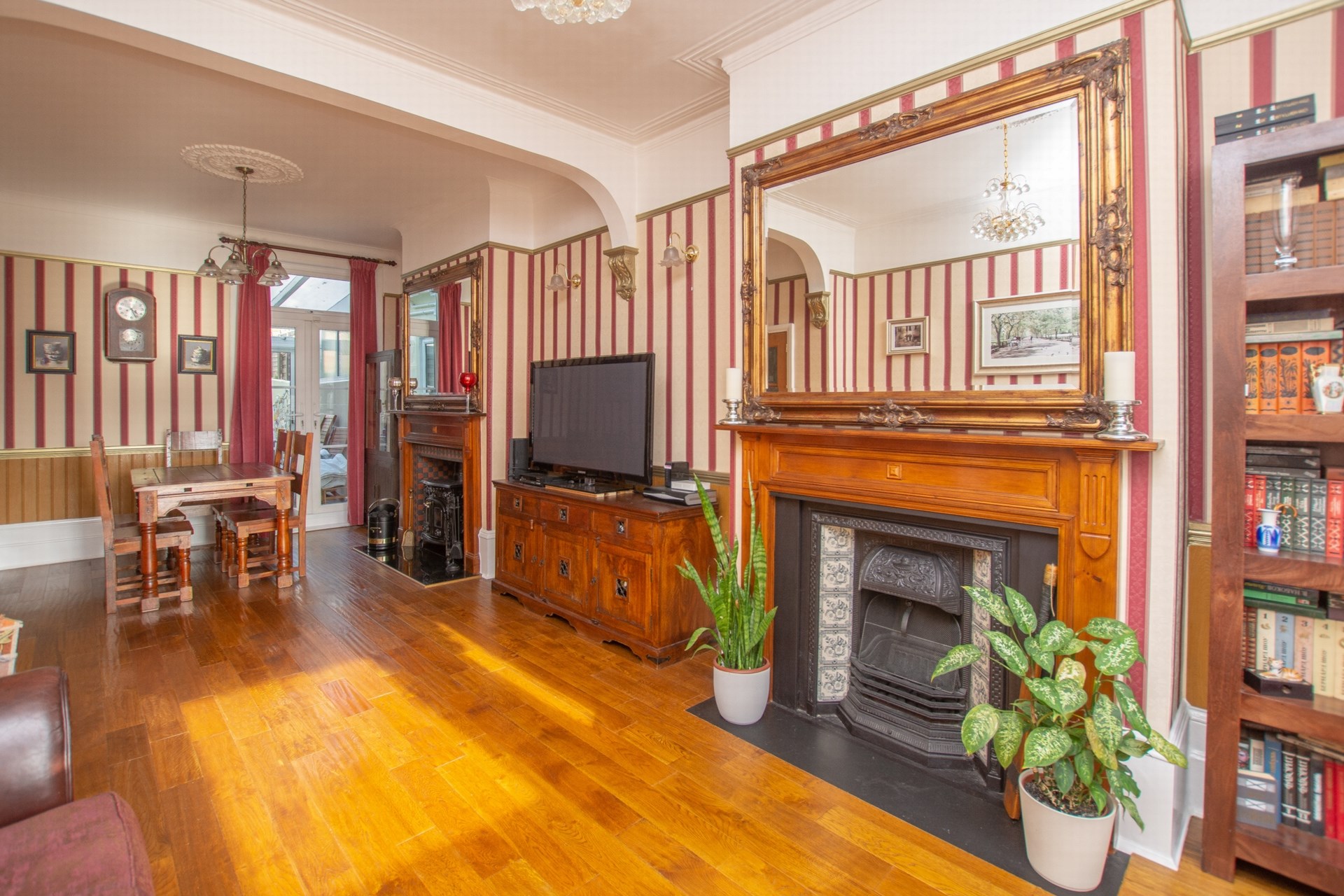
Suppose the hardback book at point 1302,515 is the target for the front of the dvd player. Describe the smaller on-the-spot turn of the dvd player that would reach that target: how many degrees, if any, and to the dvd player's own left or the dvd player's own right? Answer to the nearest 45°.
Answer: approximately 90° to the dvd player's own left

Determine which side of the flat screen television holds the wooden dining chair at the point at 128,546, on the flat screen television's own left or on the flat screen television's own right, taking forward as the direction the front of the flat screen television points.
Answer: on the flat screen television's own right

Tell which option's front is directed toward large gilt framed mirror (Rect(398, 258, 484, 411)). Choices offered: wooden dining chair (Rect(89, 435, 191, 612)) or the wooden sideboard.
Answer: the wooden dining chair

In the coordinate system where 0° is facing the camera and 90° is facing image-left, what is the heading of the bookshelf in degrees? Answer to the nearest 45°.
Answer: approximately 45°

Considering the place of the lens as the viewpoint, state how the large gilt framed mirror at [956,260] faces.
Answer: facing the viewer and to the left of the viewer

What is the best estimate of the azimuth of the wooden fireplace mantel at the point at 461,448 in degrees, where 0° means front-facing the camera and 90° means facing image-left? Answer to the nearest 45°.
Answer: approximately 45°

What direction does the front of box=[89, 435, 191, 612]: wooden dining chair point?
to the viewer's right

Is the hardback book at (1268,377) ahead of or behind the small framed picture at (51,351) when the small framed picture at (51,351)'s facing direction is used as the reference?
ahead

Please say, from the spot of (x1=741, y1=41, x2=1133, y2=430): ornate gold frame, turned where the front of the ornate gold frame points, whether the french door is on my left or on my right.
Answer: on my right

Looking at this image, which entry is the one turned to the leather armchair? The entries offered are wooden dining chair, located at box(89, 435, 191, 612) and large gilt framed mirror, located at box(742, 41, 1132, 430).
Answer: the large gilt framed mirror

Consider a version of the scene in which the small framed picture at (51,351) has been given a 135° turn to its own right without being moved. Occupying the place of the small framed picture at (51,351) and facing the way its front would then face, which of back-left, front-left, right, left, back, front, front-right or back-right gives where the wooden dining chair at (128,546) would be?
back-left

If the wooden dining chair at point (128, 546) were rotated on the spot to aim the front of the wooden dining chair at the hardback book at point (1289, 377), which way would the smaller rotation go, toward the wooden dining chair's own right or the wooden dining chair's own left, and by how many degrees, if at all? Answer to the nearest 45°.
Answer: approximately 45° to the wooden dining chair's own right

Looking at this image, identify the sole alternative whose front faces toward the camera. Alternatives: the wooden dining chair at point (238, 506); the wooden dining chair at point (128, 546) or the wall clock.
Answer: the wall clock

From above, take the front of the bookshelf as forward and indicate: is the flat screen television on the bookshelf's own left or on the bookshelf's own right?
on the bookshelf's own right

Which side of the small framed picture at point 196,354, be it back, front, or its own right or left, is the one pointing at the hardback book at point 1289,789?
front

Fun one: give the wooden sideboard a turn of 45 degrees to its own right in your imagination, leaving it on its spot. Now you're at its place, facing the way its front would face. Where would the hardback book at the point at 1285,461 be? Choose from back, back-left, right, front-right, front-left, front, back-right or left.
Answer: back-left

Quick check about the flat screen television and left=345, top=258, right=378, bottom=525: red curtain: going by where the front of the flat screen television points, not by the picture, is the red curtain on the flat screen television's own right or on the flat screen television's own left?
on the flat screen television's own right

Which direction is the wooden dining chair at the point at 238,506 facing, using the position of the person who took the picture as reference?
facing to the left of the viewer

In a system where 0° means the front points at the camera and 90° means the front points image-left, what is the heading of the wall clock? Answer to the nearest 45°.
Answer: approximately 0°
